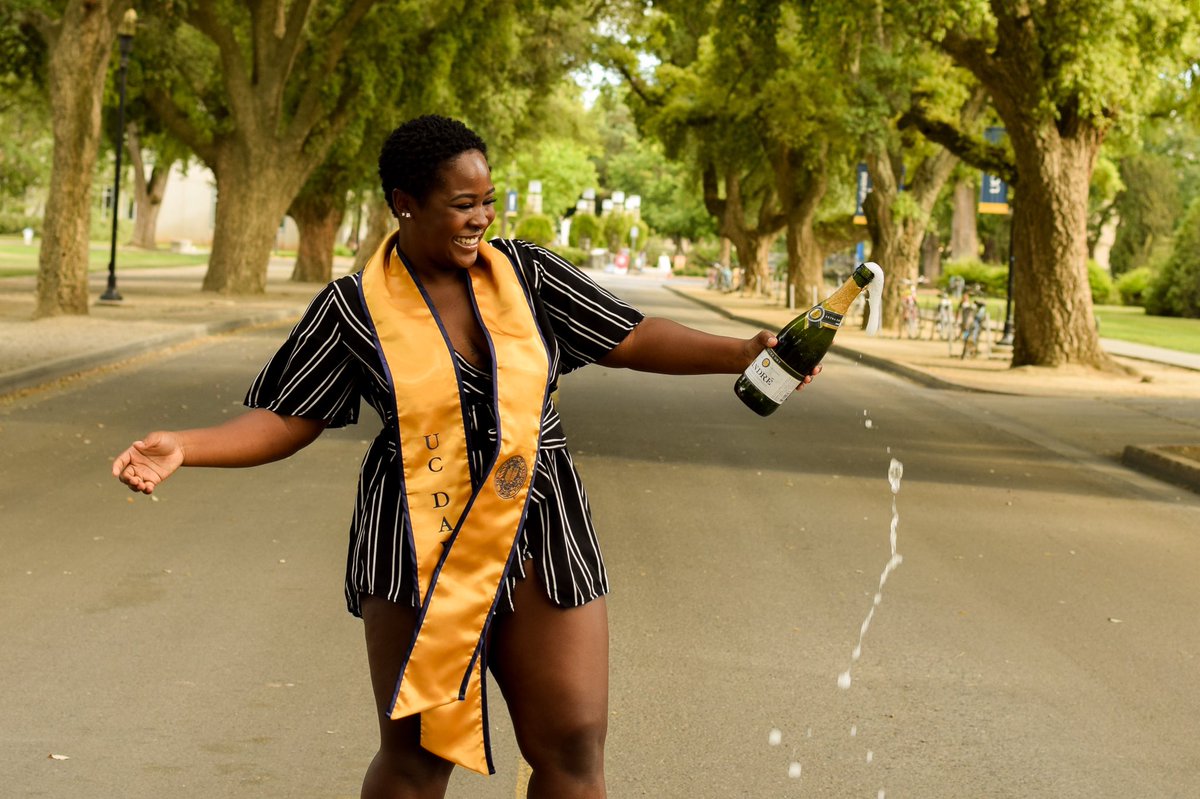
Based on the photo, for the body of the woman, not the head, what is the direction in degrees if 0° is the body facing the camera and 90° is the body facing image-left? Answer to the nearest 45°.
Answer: approximately 0°

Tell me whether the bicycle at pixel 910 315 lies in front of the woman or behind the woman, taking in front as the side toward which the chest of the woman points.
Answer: behind

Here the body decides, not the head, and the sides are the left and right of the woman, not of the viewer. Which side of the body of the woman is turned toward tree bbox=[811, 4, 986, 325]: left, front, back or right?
back

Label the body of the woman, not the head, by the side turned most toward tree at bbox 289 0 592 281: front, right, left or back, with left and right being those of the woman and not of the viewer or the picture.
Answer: back

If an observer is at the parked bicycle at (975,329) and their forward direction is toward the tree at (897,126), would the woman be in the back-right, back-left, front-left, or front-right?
back-left

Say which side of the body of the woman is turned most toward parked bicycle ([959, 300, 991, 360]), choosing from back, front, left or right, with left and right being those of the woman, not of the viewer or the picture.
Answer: back

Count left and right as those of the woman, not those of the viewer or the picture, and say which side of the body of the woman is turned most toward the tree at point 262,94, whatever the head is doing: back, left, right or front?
back

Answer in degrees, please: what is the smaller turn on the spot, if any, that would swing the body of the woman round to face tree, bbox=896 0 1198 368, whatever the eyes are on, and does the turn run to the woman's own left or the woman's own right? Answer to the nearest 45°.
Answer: approximately 180°
